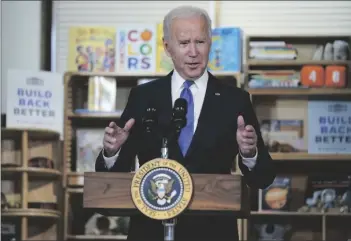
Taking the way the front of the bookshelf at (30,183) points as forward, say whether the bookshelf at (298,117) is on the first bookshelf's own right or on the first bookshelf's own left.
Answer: on the first bookshelf's own left

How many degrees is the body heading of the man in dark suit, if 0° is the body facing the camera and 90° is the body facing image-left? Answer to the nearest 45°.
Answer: approximately 0°

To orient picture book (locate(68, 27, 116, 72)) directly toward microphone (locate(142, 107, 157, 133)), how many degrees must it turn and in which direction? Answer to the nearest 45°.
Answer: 0° — it already faces it

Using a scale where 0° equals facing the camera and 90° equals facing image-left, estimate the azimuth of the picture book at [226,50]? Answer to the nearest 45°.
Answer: approximately 0°

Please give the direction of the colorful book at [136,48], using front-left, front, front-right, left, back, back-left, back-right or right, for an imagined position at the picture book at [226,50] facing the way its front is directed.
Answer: right
